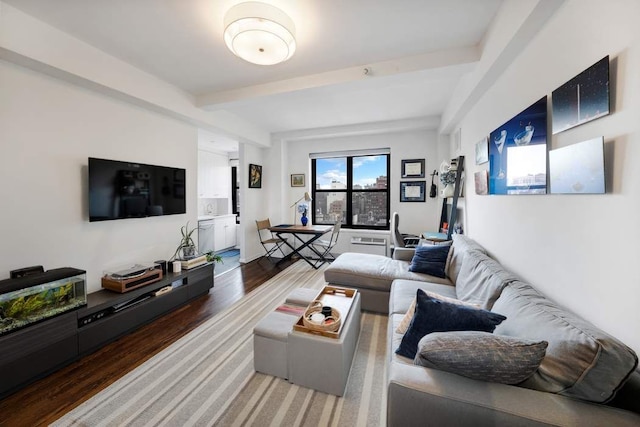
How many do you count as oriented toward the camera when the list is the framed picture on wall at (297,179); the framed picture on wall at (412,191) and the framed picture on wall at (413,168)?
3

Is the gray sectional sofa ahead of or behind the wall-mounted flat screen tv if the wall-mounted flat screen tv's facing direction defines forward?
ahead

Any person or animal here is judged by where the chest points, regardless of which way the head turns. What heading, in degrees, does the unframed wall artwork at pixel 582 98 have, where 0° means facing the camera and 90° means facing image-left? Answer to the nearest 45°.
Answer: approximately 45°

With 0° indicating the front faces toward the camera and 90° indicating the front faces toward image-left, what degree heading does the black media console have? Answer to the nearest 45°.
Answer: approximately 315°

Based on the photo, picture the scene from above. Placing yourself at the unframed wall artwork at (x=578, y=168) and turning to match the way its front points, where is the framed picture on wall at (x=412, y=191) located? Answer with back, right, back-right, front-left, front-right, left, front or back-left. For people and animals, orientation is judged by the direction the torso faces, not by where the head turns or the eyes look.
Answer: right

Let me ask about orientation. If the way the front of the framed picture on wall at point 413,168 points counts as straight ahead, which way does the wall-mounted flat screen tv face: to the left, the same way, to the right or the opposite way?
to the left

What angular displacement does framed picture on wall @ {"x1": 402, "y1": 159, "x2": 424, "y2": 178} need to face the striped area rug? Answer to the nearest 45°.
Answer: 0° — it already faces it

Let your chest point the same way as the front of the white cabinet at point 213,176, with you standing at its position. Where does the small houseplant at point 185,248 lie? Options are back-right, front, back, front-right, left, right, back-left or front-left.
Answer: front-right

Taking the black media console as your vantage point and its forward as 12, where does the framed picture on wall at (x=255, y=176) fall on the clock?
The framed picture on wall is roughly at 9 o'clock from the black media console.

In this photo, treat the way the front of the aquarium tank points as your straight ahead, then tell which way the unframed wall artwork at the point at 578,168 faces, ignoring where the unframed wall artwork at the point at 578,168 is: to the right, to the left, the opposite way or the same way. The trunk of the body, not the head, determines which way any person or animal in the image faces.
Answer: the opposite way

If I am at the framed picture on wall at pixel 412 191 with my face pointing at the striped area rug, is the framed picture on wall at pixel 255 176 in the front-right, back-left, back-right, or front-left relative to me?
front-right

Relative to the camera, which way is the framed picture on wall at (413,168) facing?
toward the camera

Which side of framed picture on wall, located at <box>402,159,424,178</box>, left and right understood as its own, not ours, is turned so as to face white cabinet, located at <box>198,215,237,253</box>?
right

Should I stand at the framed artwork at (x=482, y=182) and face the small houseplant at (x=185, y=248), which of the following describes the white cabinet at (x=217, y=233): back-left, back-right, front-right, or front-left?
front-right

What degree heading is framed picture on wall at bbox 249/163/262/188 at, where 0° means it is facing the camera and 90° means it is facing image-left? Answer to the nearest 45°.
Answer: approximately 315°

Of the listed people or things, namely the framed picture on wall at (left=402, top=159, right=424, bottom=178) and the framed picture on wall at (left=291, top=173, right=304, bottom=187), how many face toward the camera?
2
